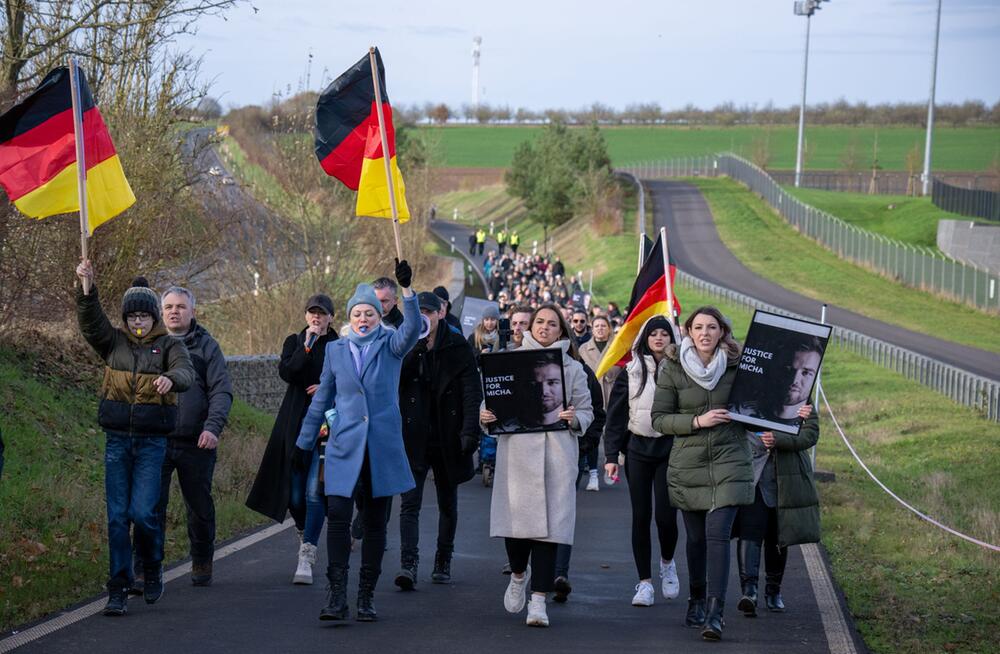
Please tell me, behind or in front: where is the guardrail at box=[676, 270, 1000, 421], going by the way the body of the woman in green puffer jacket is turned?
behind

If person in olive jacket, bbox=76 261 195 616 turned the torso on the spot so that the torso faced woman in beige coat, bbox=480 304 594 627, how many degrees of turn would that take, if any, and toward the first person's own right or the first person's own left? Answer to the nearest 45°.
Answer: approximately 90° to the first person's own left

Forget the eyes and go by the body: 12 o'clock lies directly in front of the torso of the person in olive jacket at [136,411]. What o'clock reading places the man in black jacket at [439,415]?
The man in black jacket is roughly at 8 o'clock from the person in olive jacket.

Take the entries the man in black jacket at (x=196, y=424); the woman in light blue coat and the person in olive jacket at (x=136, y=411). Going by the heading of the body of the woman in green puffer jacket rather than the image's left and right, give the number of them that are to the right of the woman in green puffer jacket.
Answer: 3

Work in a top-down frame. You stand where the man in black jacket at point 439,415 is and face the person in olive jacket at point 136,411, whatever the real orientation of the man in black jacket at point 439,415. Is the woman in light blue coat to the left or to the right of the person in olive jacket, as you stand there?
left

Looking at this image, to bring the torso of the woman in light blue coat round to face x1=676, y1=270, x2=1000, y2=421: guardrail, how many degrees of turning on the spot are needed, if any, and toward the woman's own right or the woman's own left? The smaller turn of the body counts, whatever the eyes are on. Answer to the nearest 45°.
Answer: approximately 135° to the woman's own left

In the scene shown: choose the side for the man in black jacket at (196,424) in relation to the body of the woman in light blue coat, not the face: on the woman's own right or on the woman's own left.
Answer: on the woman's own right

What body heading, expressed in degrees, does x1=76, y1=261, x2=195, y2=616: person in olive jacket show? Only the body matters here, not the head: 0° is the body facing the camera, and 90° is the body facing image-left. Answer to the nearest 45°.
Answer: approximately 0°

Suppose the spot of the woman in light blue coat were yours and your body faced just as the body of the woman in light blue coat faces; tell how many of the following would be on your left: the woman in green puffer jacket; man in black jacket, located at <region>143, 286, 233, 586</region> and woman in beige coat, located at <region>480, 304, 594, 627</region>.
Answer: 2
